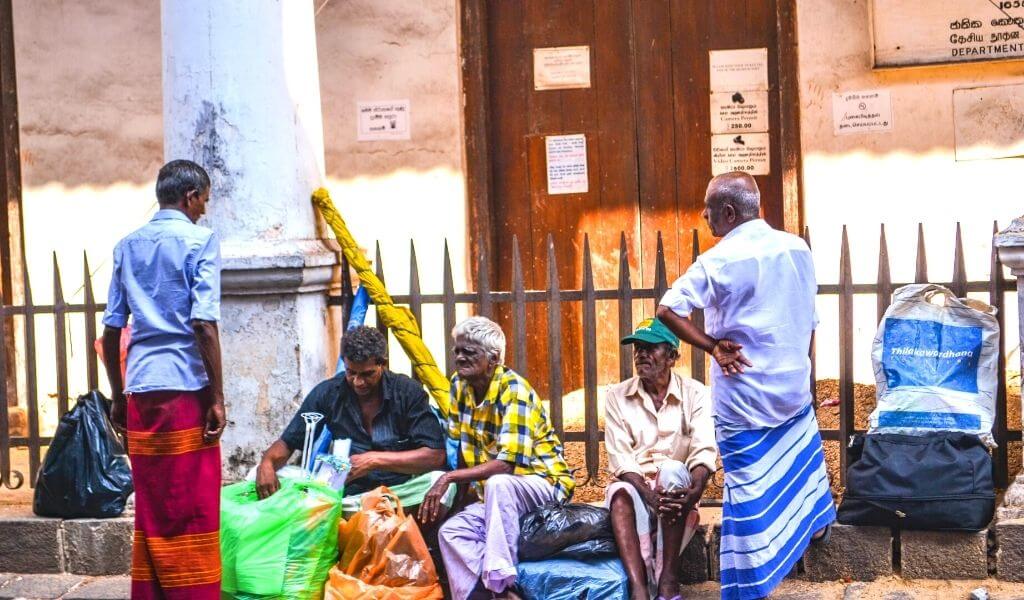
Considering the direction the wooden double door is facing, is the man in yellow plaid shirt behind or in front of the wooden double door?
in front

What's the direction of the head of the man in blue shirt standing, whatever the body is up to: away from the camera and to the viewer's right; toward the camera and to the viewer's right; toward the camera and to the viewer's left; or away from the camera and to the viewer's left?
away from the camera and to the viewer's right

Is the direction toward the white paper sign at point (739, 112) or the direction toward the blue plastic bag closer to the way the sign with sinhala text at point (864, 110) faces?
the blue plastic bag

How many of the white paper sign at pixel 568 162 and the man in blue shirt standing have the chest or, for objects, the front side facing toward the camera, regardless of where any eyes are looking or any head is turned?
1

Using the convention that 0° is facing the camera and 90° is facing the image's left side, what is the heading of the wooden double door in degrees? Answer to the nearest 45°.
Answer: approximately 0°

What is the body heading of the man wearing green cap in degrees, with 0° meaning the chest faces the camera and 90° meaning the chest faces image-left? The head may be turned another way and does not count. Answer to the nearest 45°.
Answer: approximately 0°

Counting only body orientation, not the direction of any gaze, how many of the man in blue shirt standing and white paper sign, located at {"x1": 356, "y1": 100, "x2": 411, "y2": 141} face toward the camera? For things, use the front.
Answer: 1

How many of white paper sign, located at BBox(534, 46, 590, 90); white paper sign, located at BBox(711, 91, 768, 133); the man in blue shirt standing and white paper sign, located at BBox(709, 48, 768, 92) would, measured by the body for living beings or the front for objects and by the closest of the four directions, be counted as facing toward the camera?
3

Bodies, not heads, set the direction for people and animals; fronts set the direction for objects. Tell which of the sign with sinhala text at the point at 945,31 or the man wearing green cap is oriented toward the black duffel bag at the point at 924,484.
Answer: the sign with sinhala text

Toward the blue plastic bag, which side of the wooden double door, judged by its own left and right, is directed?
front

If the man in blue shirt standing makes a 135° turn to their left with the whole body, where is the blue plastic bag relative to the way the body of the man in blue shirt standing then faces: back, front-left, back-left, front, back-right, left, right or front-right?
back

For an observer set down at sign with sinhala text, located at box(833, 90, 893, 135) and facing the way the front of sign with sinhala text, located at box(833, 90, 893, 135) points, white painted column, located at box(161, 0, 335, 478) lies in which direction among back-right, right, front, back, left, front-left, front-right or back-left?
front-right

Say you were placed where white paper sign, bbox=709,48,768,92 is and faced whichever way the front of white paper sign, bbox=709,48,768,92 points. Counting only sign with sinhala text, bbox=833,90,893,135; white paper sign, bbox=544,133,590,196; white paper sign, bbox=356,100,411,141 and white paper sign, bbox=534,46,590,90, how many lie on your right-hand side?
3

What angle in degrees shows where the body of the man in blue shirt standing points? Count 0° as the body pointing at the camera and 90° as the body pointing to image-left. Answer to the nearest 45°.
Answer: approximately 225°
